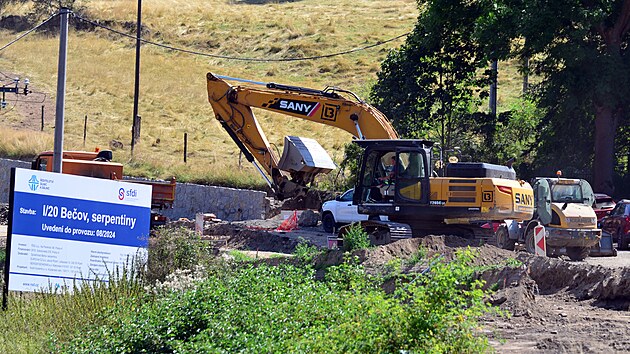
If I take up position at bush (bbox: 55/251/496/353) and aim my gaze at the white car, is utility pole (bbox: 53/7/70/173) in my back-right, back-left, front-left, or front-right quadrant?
front-left

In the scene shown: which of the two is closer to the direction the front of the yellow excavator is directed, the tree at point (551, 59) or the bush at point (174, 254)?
the bush

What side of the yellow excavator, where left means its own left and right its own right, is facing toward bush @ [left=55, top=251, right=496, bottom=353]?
left

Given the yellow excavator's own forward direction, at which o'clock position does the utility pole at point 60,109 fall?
The utility pole is roughly at 12 o'clock from the yellow excavator.

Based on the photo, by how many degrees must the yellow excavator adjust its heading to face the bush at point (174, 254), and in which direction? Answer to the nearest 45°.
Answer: approximately 45° to its left

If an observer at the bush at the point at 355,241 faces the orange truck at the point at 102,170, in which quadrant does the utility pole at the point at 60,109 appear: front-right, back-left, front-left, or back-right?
front-left

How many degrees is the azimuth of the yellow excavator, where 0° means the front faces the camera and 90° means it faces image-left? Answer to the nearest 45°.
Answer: approximately 90°

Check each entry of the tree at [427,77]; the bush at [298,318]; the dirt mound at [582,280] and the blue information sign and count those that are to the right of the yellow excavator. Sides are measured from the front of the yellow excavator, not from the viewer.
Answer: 1

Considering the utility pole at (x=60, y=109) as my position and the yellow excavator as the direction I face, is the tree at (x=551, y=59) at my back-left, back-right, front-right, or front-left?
front-left

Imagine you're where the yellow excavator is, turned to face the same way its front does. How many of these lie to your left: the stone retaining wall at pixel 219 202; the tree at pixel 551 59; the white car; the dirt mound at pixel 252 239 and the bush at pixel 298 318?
1

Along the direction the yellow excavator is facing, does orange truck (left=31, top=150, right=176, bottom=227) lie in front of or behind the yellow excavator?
in front

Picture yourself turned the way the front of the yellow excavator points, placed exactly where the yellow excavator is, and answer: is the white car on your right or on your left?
on your right

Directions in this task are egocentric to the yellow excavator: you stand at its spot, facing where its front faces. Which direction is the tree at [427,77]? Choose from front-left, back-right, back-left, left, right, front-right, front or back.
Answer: right
